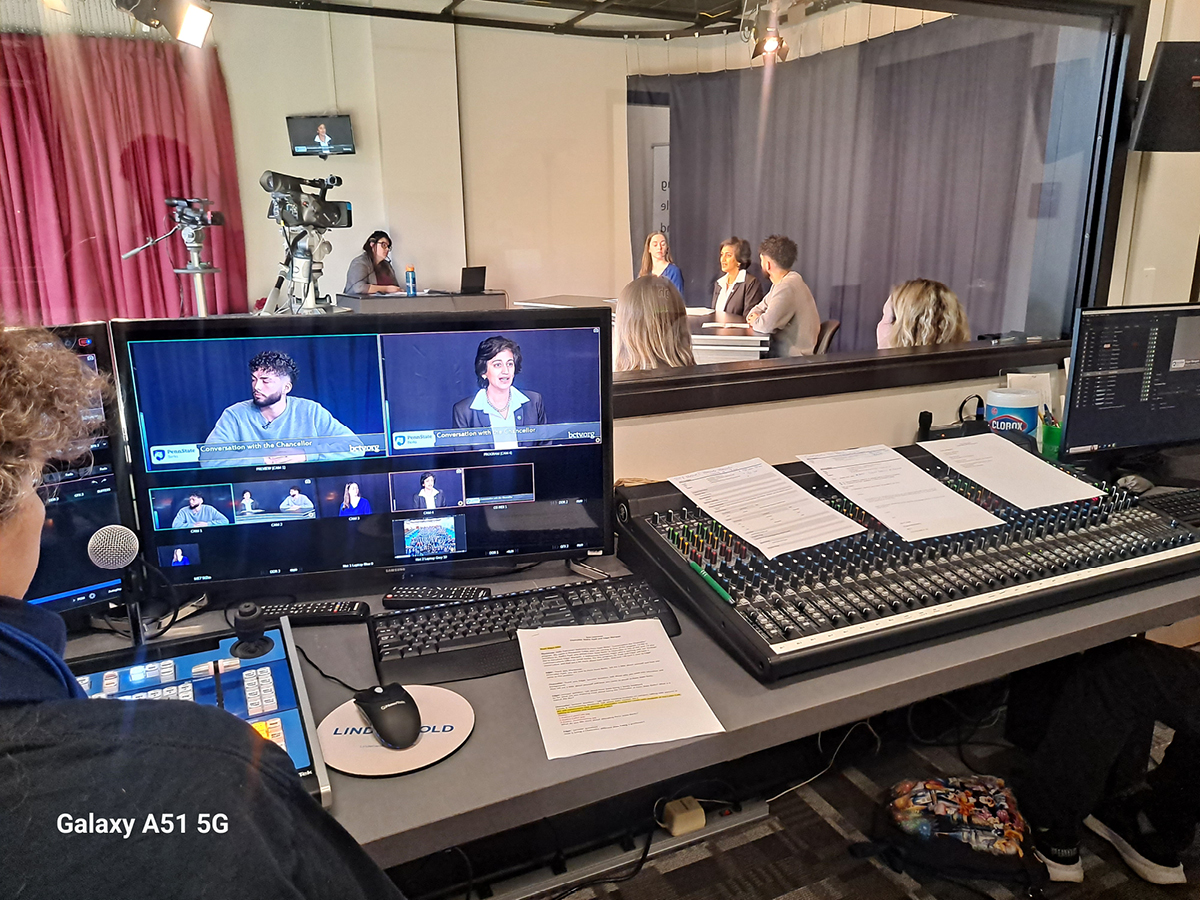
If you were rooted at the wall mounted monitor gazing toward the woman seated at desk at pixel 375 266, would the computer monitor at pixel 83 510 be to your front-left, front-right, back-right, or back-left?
front-right

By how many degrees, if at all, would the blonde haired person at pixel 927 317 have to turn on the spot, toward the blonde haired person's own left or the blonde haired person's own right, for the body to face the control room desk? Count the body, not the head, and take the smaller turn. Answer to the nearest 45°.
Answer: approximately 135° to the blonde haired person's own left

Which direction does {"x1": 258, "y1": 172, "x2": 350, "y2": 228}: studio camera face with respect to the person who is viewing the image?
facing to the right of the viewer

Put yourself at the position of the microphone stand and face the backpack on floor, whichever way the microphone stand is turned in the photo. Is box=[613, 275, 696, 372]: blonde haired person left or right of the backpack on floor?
left

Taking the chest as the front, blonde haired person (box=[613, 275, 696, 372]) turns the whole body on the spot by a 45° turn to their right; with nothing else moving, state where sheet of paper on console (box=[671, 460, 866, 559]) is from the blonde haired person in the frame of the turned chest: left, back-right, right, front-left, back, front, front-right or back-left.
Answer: back-right

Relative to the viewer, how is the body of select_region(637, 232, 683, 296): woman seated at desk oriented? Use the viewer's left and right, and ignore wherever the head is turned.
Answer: facing the viewer

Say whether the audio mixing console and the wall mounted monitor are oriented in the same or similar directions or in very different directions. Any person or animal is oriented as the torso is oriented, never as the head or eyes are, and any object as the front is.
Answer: same or similar directions

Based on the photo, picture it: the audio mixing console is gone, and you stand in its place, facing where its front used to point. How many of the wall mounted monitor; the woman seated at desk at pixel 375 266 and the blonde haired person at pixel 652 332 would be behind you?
3

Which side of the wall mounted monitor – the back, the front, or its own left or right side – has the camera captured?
front

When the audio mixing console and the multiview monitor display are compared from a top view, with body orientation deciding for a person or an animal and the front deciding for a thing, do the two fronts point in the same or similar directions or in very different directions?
same or similar directions

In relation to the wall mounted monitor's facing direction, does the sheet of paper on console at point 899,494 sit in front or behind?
in front

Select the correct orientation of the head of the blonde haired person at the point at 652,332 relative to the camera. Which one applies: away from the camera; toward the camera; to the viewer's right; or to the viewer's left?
away from the camera

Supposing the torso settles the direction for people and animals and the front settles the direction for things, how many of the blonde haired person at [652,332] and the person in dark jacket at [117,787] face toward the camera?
0

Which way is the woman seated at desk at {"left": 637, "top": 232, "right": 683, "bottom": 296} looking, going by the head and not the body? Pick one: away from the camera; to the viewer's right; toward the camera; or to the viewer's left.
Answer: toward the camera

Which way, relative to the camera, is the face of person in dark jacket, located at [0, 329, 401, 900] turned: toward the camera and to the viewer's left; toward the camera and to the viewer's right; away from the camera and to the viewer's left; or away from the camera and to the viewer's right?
away from the camera and to the viewer's right

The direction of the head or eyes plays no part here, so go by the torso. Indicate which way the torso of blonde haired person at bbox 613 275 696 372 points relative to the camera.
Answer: away from the camera

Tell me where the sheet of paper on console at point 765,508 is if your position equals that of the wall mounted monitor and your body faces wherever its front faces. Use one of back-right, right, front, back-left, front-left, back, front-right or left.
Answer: front

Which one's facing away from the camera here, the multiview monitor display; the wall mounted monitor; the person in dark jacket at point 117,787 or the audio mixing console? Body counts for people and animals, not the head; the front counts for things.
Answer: the person in dark jacket
